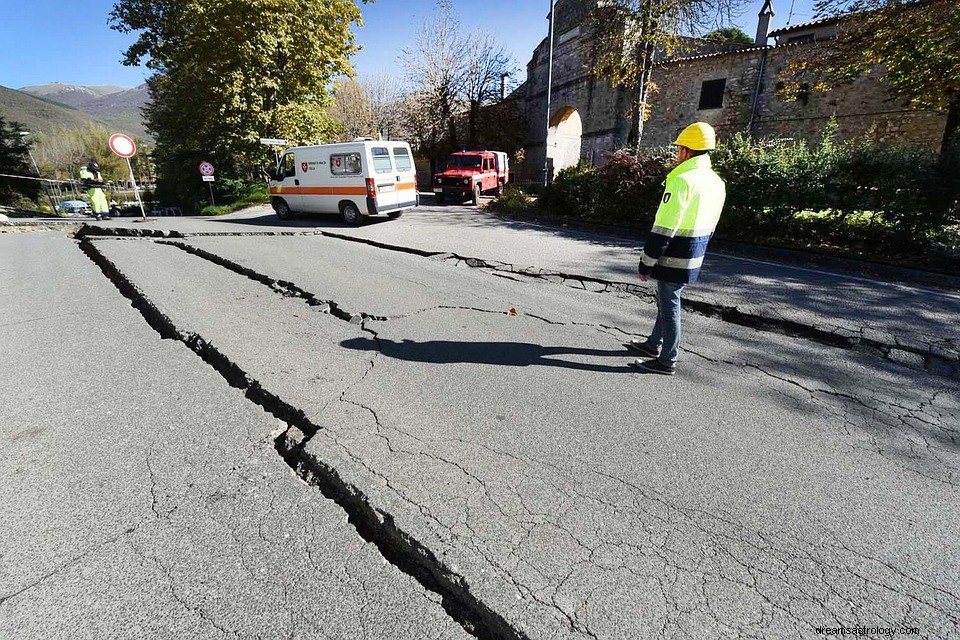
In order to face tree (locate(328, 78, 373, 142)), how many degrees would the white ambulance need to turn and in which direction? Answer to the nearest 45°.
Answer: approximately 45° to its right

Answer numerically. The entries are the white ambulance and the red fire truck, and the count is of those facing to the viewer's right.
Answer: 0

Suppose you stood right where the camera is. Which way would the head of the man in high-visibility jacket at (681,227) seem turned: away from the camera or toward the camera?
away from the camera

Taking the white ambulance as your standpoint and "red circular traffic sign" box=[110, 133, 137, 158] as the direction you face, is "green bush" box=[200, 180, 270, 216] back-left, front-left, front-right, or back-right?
front-right

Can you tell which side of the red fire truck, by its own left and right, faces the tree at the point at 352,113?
right

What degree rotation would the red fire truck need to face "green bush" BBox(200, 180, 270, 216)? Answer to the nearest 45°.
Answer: approximately 45° to its right

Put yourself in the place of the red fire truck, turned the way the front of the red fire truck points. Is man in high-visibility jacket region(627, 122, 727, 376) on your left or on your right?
on your left

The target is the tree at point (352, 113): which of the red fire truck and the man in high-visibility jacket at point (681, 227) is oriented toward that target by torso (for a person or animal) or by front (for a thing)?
the man in high-visibility jacket

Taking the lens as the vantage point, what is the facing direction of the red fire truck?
facing the viewer and to the left of the viewer

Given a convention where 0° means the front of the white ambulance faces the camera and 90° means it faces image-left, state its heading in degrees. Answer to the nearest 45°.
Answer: approximately 135°

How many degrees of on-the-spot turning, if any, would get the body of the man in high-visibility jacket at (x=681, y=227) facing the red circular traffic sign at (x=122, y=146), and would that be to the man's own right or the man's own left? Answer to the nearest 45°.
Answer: approximately 45° to the man's own left

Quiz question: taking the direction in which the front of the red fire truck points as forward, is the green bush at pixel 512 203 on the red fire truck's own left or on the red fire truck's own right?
on the red fire truck's own left

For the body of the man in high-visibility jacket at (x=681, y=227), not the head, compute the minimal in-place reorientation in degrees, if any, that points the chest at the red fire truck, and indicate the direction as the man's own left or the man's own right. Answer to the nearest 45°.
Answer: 0° — they already face it

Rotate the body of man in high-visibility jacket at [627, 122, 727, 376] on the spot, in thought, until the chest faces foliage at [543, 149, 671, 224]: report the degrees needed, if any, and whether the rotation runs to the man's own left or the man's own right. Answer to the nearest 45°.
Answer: approximately 45° to the man's own right

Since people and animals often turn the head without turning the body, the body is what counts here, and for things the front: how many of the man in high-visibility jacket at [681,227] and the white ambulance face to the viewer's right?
0

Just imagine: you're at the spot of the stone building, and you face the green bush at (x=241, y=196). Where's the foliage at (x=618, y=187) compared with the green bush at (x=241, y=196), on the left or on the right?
left

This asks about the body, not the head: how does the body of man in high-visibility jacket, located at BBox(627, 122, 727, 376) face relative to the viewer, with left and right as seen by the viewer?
facing away from the viewer and to the left of the viewer
